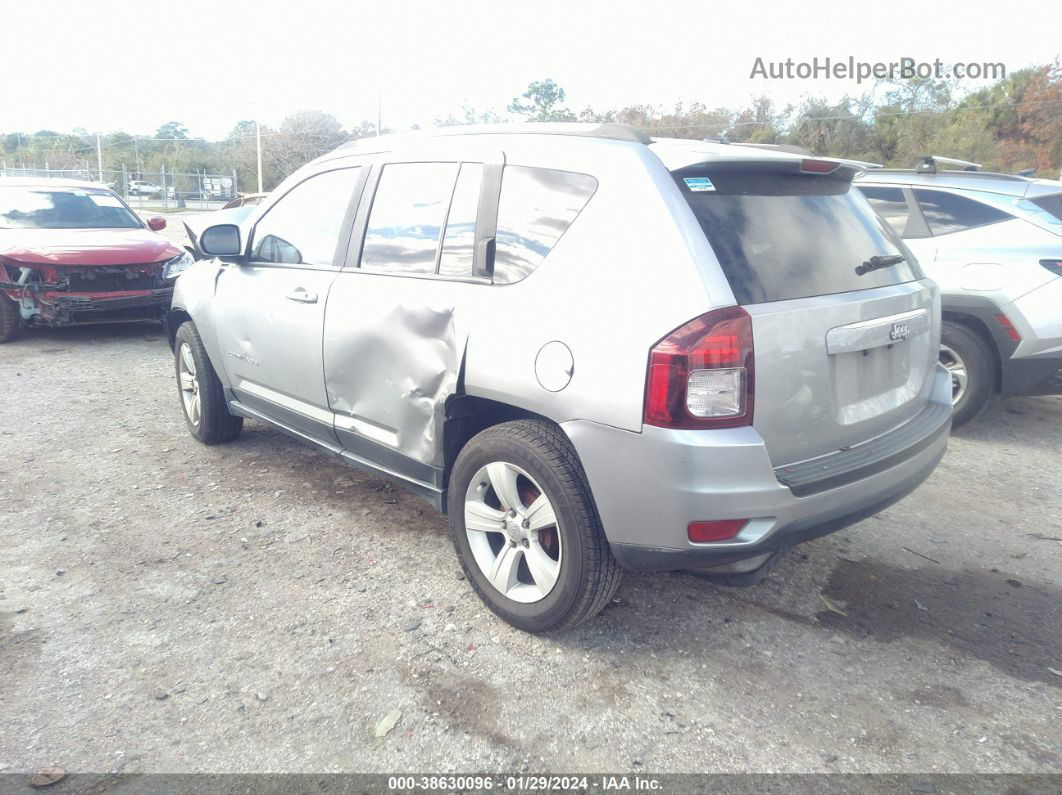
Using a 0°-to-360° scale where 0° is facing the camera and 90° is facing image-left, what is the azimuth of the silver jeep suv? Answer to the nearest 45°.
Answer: approximately 135°

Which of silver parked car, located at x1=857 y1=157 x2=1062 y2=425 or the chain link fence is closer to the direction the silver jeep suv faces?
the chain link fence

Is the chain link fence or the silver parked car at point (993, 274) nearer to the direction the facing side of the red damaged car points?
the silver parked car

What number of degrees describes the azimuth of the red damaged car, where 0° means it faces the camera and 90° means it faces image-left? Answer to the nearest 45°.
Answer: approximately 315°

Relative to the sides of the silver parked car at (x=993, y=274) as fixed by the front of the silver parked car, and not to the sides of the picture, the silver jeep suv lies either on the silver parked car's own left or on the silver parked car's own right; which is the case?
on the silver parked car's own left

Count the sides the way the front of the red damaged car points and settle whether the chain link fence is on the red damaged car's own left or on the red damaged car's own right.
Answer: on the red damaged car's own left

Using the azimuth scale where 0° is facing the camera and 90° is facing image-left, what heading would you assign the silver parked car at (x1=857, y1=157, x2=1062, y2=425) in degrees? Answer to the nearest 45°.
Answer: approximately 135°
